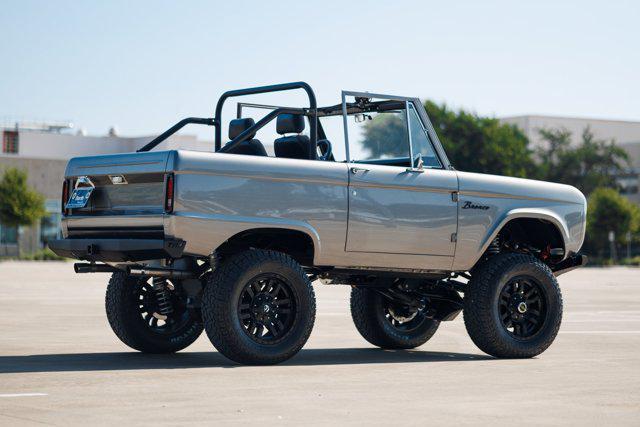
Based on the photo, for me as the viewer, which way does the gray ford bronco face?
facing away from the viewer and to the right of the viewer
